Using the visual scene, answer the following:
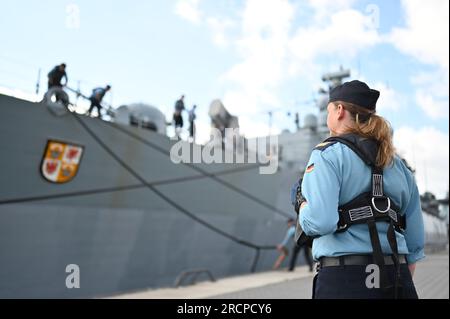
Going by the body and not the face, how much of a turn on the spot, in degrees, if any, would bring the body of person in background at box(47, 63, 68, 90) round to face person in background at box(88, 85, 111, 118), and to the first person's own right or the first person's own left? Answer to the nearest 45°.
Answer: approximately 45° to the first person's own left

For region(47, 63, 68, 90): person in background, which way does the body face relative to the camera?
to the viewer's right
